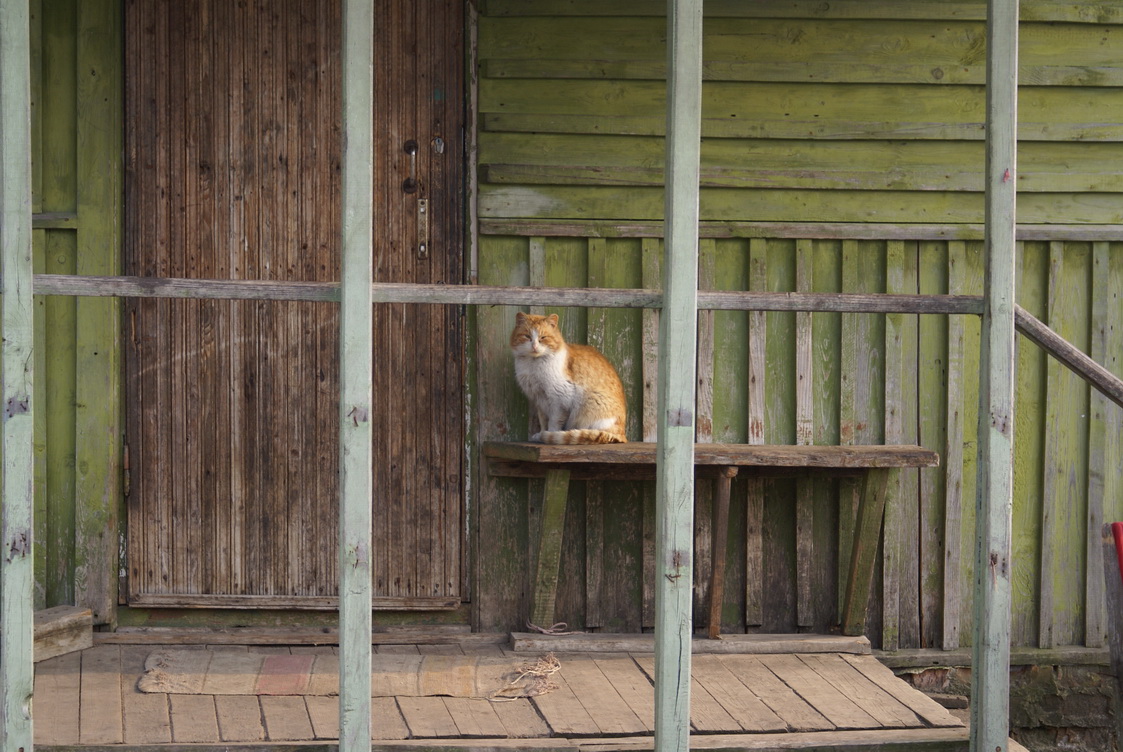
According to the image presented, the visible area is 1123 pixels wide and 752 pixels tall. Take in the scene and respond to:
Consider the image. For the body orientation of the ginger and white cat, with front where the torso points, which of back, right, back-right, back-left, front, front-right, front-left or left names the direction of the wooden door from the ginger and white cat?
front-right

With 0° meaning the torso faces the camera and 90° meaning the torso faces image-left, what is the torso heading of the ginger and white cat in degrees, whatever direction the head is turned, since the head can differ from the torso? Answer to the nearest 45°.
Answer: approximately 45°
